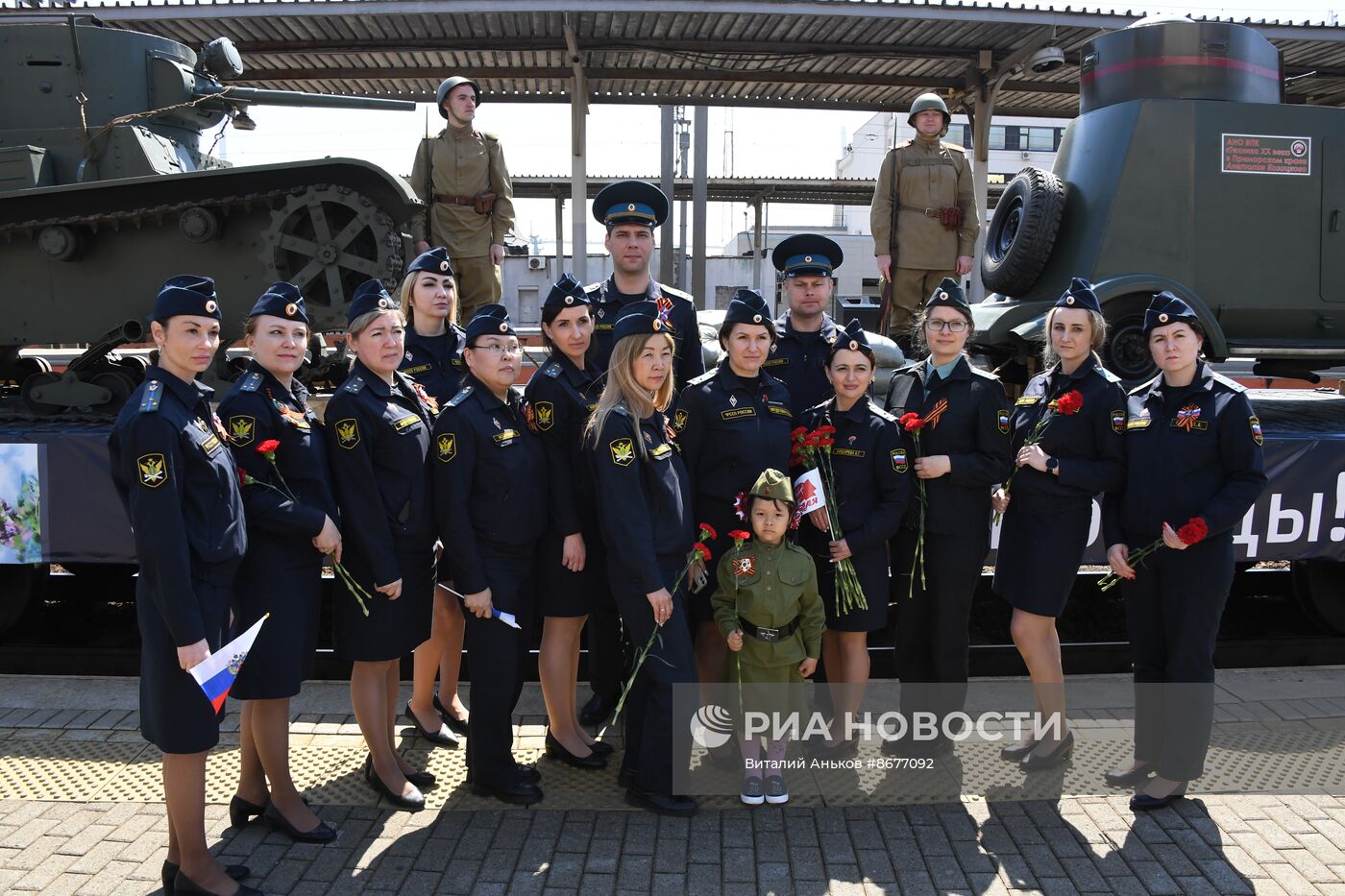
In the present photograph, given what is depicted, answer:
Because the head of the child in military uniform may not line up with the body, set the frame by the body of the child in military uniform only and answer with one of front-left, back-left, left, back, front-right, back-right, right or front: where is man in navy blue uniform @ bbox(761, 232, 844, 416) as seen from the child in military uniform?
back

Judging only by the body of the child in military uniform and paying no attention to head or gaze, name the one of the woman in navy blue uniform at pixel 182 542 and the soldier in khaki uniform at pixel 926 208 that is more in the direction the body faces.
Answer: the woman in navy blue uniform

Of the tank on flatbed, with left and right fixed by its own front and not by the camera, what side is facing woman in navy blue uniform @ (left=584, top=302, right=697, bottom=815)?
right

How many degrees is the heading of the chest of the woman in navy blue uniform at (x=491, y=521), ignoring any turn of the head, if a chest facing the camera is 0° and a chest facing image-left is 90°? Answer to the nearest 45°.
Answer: approximately 315°

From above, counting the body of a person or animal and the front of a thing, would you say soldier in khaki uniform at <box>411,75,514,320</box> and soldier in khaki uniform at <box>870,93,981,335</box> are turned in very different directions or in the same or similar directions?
same or similar directions

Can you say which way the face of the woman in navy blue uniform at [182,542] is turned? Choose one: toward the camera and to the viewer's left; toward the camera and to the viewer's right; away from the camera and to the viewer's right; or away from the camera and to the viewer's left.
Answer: toward the camera and to the viewer's right

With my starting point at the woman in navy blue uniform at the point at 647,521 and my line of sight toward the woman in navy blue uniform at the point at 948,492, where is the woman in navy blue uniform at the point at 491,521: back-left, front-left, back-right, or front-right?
back-left

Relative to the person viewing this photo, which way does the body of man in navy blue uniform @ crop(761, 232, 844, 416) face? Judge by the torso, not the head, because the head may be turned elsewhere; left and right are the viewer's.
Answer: facing the viewer

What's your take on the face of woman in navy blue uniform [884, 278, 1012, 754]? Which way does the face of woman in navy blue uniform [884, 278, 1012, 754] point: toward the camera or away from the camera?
toward the camera

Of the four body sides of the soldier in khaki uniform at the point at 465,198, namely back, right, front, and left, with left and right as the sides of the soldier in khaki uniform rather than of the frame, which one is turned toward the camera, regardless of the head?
front

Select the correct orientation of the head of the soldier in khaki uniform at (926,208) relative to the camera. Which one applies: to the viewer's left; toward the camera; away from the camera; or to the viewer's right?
toward the camera

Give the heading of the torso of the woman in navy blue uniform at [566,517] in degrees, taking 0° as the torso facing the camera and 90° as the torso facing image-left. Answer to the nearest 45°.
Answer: approximately 315°

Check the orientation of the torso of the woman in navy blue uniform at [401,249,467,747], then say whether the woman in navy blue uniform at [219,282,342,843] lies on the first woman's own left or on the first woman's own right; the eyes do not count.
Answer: on the first woman's own right

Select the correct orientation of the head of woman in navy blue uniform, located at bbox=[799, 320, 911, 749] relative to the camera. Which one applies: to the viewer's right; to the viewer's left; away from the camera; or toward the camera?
toward the camera

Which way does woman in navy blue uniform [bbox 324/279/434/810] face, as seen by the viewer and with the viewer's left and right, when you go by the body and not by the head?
facing the viewer and to the right of the viewer

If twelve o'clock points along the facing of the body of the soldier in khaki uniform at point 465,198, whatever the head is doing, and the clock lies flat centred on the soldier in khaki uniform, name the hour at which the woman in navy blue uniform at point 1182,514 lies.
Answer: The woman in navy blue uniform is roughly at 11 o'clock from the soldier in khaki uniform.

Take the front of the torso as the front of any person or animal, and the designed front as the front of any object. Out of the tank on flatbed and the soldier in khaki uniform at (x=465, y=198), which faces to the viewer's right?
the tank on flatbed

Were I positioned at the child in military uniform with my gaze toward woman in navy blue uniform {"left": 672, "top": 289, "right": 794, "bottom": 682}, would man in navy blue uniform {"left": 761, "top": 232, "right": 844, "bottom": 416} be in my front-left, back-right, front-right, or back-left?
front-right
